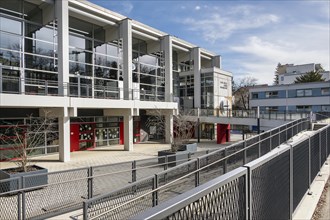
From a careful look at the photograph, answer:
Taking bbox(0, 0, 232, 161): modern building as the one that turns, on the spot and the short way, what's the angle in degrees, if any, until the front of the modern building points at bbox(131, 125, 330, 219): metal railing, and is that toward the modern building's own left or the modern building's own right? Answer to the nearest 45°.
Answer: approximately 45° to the modern building's own right

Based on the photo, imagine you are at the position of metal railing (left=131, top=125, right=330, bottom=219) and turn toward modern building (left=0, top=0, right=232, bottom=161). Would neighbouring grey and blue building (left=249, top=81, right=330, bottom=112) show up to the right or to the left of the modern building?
right

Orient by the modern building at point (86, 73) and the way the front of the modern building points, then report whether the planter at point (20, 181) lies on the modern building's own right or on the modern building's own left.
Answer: on the modern building's own right

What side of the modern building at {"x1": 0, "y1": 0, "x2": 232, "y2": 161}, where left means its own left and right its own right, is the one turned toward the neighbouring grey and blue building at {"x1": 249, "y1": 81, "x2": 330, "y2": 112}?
left

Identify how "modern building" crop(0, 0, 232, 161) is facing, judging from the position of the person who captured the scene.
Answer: facing the viewer and to the right of the viewer

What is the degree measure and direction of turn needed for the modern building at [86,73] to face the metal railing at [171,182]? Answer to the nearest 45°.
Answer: approximately 45° to its right
